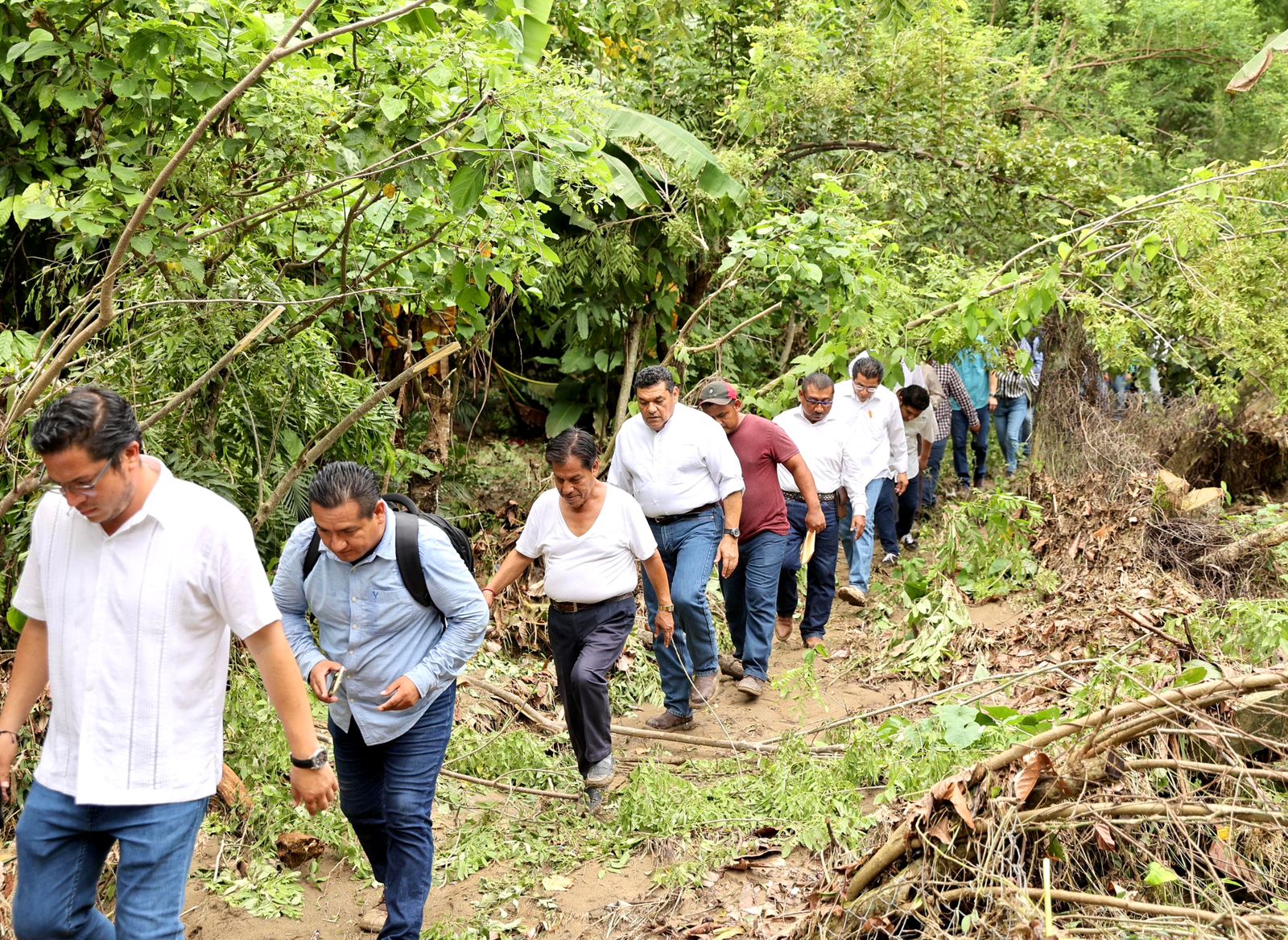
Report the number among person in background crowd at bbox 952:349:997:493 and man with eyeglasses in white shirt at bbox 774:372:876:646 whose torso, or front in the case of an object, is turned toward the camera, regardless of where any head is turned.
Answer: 2

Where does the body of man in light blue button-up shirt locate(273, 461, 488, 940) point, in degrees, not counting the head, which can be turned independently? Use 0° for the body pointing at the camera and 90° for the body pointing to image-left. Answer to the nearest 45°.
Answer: approximately 45°

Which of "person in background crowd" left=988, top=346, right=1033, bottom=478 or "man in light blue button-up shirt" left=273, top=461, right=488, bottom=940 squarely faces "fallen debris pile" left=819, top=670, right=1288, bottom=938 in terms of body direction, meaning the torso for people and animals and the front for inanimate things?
the person in background crowd

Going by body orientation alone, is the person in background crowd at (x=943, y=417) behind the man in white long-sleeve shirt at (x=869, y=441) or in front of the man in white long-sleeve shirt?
behind

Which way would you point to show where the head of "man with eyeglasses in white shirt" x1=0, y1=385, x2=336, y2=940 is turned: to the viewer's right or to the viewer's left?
to the viewer's left

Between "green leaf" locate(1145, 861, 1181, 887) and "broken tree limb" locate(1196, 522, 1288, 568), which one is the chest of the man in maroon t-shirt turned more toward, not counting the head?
the green leaf

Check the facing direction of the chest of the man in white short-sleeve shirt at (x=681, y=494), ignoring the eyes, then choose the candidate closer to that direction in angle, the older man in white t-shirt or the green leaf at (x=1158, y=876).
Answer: the older man in white t-shirt

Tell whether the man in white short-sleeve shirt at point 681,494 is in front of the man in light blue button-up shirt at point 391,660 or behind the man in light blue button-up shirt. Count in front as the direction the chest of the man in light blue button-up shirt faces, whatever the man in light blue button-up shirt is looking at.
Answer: behind

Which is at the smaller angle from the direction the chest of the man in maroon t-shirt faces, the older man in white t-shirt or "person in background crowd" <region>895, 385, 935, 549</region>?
the older man in white t-shirt
